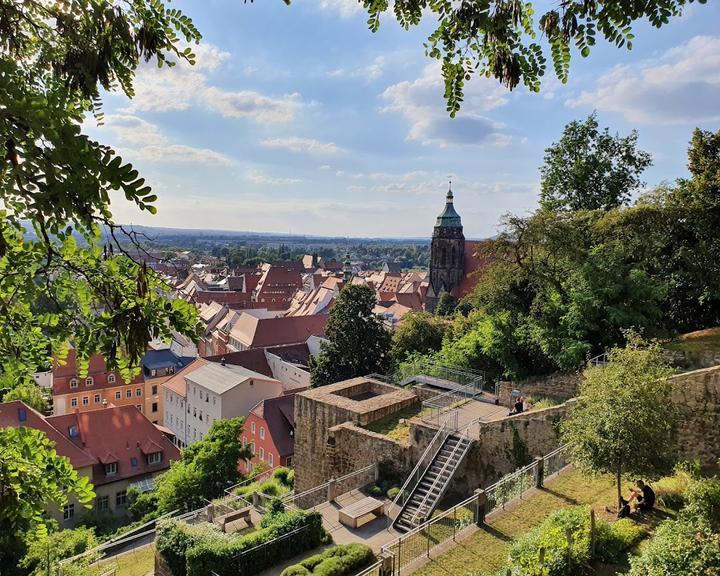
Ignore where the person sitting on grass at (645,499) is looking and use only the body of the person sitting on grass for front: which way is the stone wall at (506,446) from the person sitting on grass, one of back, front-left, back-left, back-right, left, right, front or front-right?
front-right

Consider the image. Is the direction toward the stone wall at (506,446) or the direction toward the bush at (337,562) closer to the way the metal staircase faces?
the bush

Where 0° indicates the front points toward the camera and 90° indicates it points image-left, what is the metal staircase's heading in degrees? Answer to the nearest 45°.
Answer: approximately 45°

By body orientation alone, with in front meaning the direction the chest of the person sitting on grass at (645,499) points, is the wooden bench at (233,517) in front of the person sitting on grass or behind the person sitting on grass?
in front

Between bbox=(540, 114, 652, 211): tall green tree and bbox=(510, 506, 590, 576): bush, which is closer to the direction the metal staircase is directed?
the bush

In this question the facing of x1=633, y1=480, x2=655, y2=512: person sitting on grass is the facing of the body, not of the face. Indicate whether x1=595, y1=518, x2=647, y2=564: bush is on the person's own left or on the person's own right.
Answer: on the person's own left

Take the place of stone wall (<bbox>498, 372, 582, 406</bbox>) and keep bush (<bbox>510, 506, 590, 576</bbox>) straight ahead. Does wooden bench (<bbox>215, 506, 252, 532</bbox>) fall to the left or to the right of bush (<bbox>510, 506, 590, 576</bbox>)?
right

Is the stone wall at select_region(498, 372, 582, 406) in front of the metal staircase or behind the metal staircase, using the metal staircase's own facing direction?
behind

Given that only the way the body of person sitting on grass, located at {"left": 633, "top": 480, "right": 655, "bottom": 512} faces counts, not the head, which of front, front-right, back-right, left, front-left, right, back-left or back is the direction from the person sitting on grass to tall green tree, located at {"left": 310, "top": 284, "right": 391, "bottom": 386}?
front-right

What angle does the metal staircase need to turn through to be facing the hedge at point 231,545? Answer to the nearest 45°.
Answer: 0° — it already faces it

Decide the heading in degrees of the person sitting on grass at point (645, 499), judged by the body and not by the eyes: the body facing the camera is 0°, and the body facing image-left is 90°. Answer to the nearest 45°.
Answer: approximately 90°

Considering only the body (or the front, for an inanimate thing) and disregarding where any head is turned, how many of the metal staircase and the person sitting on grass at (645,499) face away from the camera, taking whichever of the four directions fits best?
0

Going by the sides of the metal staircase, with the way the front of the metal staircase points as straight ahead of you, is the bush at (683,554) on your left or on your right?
on your left
